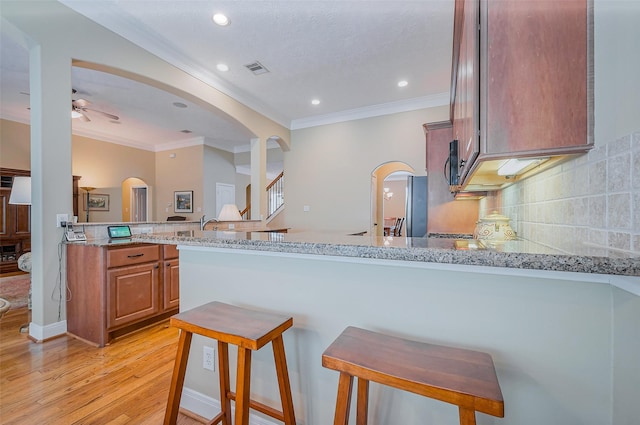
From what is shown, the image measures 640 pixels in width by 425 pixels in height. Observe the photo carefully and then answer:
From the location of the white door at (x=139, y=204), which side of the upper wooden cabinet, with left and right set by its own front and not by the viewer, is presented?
front

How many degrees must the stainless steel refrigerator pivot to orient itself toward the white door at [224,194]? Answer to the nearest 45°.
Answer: approximately 45° to its right

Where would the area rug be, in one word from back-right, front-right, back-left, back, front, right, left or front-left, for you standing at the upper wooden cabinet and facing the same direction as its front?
front

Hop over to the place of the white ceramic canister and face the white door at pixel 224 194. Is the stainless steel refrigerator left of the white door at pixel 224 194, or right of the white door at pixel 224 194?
right

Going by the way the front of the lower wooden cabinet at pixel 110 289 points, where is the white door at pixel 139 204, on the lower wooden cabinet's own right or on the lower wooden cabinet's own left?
on the lower wooden cabinet's own left

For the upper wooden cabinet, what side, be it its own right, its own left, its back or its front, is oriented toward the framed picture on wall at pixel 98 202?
front

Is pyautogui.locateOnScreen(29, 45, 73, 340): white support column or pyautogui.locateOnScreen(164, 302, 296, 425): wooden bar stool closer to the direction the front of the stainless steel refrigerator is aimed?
the white support column

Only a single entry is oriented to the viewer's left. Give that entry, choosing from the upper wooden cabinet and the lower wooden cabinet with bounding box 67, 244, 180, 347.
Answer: the upper wooden cabinet

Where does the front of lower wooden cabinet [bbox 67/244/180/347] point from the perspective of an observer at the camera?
facing the viewer and to the right of the viewer

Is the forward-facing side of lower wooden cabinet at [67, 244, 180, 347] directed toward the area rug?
no

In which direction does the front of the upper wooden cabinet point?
to the viewer's left

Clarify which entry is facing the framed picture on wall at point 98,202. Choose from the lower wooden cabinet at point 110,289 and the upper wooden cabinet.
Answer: the upper wooden cabinet
